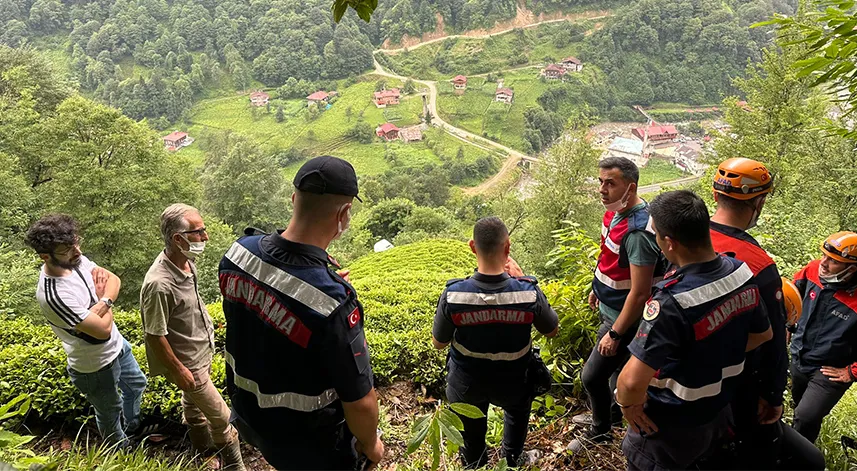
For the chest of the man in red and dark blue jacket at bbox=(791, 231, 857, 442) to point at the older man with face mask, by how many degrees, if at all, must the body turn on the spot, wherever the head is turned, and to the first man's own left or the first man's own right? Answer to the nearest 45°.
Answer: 0° — they already face them

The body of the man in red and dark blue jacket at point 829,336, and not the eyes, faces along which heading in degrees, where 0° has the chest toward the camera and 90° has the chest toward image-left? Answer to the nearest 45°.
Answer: approximately 45°

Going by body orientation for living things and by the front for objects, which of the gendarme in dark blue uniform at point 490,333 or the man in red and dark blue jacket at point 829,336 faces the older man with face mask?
the man in red and dark blue jacket

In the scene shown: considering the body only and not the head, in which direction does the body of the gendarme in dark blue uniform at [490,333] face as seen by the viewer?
away from the camera

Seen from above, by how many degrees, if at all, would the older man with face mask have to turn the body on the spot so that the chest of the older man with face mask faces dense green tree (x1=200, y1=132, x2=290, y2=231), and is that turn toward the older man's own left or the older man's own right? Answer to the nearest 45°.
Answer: approximately 90° to the older man's own left

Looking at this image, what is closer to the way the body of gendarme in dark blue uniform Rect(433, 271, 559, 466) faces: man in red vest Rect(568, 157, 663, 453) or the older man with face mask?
the man in red vest

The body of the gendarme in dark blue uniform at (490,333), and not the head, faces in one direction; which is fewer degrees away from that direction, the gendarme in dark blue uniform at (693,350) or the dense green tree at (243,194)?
the dense green tree

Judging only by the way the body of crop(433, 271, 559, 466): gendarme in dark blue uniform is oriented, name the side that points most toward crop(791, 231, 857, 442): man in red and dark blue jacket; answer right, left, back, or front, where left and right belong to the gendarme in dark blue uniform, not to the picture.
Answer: right

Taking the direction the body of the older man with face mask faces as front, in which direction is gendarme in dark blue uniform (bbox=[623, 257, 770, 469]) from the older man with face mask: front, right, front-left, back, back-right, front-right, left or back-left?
front-right

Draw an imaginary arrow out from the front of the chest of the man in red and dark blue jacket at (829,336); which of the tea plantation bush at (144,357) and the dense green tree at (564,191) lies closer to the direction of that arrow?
the tea plantation bush

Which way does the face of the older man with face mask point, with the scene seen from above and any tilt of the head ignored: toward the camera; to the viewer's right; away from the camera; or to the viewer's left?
to the viewer's right

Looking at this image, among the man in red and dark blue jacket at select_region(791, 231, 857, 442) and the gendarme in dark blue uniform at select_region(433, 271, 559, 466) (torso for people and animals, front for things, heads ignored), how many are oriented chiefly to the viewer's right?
0

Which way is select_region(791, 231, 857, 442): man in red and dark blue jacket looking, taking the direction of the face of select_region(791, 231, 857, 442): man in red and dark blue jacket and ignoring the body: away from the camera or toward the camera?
toward the camera

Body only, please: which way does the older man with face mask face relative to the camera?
to the viewer's right

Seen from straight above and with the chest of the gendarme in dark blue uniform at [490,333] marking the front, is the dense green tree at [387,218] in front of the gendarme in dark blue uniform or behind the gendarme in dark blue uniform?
in front

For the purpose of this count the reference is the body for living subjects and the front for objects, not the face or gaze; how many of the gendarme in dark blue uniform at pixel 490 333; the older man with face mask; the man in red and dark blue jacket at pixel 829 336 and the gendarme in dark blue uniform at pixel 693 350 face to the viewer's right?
1
